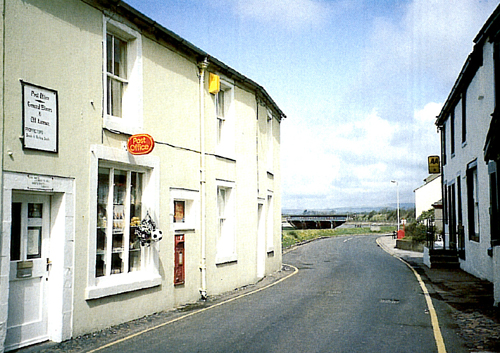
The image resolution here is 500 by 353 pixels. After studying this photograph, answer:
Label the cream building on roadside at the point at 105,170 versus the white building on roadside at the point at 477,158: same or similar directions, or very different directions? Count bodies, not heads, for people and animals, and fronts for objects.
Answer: very different directions

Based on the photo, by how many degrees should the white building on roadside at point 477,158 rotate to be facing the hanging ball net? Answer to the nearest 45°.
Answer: approximately 45° to its left

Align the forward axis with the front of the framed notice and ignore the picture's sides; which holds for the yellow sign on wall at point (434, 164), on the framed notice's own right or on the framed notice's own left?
on the framed notice's own left

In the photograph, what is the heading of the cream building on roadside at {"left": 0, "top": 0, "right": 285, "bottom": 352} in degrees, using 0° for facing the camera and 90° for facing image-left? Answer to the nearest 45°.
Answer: approximately 315°

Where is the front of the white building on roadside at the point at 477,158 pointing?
to the viewer's left

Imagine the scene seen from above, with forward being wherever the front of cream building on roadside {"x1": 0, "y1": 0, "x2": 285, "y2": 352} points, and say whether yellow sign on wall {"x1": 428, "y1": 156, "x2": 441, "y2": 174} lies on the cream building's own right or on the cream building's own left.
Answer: on the cream building's own left
